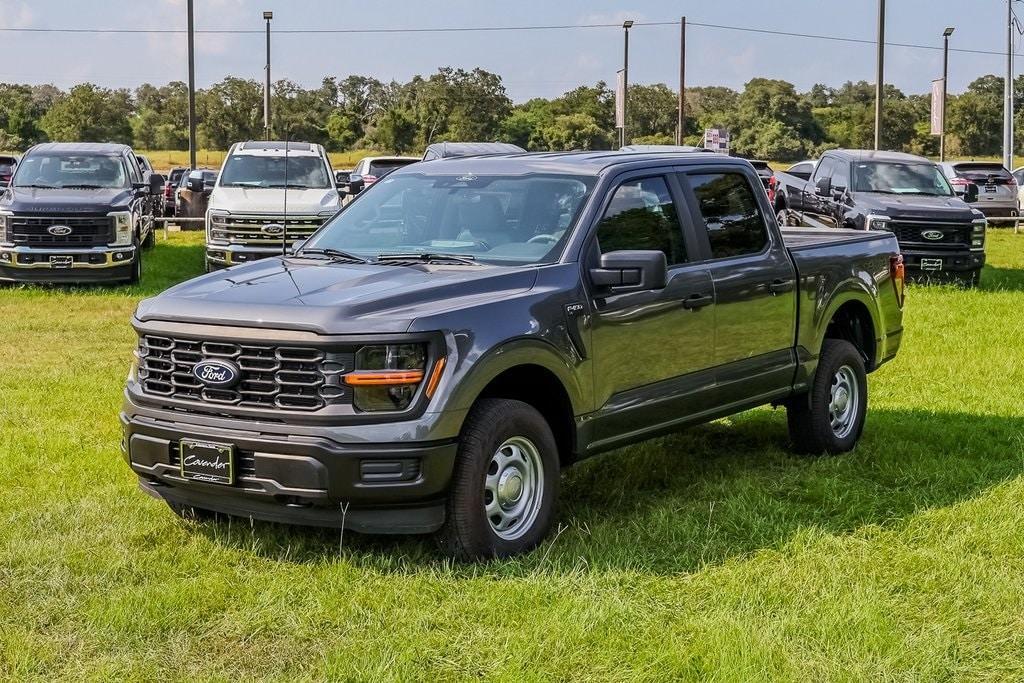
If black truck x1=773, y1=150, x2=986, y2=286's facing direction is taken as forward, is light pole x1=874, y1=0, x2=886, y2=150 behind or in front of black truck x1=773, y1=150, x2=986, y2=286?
behind

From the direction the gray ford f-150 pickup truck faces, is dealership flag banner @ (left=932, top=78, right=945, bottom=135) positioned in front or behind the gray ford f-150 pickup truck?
behind

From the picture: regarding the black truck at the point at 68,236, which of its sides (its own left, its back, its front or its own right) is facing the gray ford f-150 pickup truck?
front

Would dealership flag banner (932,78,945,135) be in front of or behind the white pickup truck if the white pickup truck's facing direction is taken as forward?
behind

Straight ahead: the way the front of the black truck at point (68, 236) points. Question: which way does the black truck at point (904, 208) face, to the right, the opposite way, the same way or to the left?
the same way

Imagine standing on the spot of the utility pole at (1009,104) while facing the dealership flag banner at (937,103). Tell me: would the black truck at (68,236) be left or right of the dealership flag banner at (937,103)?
left

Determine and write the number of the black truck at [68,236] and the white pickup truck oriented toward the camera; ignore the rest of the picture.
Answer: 2

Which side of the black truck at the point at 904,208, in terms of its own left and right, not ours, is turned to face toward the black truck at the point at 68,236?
right

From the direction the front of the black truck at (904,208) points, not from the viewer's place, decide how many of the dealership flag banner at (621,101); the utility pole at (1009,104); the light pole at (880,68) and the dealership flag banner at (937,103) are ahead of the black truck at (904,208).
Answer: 0

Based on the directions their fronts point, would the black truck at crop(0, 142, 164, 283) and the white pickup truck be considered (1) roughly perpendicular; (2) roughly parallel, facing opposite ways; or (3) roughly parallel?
roughly parallel

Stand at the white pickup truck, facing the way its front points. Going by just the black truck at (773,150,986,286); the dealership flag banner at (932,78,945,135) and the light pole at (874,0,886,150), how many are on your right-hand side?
0

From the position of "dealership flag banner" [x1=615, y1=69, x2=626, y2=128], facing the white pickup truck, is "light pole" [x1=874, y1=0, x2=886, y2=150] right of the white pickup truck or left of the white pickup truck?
left

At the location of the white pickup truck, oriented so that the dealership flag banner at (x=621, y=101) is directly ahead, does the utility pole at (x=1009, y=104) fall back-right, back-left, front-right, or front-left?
front-right

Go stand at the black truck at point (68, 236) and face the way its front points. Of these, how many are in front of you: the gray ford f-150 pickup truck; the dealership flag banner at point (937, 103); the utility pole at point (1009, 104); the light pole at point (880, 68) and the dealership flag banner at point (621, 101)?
1

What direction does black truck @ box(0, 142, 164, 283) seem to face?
toward the camera

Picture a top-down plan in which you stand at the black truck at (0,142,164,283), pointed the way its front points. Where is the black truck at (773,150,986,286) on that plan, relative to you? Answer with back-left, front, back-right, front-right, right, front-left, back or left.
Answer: left

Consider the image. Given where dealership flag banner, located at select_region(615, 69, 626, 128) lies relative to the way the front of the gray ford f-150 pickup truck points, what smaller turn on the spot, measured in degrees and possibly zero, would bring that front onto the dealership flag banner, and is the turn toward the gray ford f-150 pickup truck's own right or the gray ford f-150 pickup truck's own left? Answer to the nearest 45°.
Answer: approximately 135° to the gray ford f-150 pickup truck's own right

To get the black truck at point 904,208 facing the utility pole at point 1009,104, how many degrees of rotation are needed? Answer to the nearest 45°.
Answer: approximately 135° to its left

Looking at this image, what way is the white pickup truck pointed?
toward the camera

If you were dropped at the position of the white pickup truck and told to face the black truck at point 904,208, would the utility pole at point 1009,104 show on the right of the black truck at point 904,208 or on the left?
left

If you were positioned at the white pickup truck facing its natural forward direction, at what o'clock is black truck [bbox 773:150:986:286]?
The black truck is roughly at 9 o'clock from the white pickup truck.
